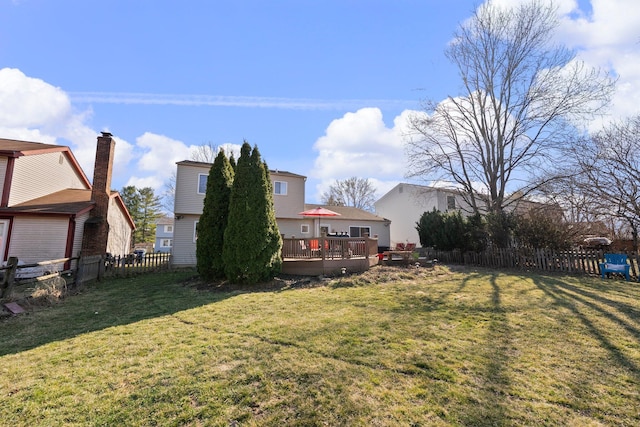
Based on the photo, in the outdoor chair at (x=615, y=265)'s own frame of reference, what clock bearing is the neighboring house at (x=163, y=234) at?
The neighboring house is roughly at 3 o'clock from the outdoor chair.

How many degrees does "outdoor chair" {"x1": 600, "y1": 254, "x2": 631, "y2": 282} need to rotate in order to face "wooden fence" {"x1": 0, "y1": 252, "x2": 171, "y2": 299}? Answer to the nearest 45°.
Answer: approximately 45° to its right

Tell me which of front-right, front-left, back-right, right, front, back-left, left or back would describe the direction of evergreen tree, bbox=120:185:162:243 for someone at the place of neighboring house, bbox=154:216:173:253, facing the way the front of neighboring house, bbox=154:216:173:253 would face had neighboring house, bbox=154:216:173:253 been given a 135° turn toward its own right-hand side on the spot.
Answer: left

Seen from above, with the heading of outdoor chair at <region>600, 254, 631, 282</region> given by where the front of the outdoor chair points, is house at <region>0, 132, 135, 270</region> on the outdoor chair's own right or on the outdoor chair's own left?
on the outdoor chair's own right

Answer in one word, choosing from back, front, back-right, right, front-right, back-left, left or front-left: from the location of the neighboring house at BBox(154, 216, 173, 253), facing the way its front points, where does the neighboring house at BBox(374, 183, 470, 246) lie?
front-left

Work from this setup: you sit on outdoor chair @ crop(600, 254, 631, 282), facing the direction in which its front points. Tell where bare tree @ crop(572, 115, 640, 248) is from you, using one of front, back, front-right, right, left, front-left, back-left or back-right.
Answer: back

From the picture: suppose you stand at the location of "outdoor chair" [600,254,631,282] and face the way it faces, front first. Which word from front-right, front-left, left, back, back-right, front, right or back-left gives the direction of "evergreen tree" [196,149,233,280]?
front-right

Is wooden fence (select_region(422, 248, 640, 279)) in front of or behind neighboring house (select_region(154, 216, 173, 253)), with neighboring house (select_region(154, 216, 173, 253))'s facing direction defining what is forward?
in front

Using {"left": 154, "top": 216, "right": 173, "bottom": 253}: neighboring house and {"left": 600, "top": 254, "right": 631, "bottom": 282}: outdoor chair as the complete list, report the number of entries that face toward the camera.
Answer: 2

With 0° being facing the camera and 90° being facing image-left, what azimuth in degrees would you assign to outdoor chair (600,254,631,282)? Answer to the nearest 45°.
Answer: approximately 0°

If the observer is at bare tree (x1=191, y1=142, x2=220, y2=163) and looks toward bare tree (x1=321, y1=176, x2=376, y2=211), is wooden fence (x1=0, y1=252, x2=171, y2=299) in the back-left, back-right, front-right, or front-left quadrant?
back-right

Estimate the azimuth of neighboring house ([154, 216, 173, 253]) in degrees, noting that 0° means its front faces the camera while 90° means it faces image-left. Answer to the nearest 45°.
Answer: approximately 0°
